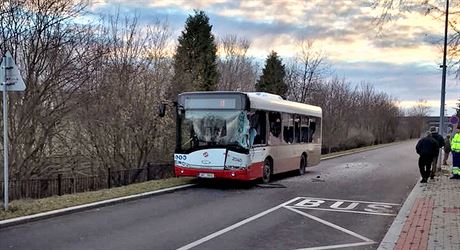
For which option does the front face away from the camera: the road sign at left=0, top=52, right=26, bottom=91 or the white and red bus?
the road sign

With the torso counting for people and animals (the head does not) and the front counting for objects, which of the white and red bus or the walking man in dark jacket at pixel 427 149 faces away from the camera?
the walking man in dark jacket

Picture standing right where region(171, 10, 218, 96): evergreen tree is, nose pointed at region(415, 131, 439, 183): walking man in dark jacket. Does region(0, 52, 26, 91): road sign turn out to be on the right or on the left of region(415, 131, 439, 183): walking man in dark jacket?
right

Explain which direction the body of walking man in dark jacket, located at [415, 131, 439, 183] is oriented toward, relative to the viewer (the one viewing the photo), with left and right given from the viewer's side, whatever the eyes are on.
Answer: facing away from the viewer

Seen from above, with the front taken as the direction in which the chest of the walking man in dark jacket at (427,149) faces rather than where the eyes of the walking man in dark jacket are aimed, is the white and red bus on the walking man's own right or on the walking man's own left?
on the walking man's own left

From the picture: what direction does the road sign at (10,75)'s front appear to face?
away from the camera

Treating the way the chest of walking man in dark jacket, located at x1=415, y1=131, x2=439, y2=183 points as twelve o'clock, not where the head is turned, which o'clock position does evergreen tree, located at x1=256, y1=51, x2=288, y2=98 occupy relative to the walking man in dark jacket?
The evergreen tree is roughly at 11 o'clock from the walking man in dark jacket.

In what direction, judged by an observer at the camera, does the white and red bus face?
facing the viewer and to the left of the viewer
